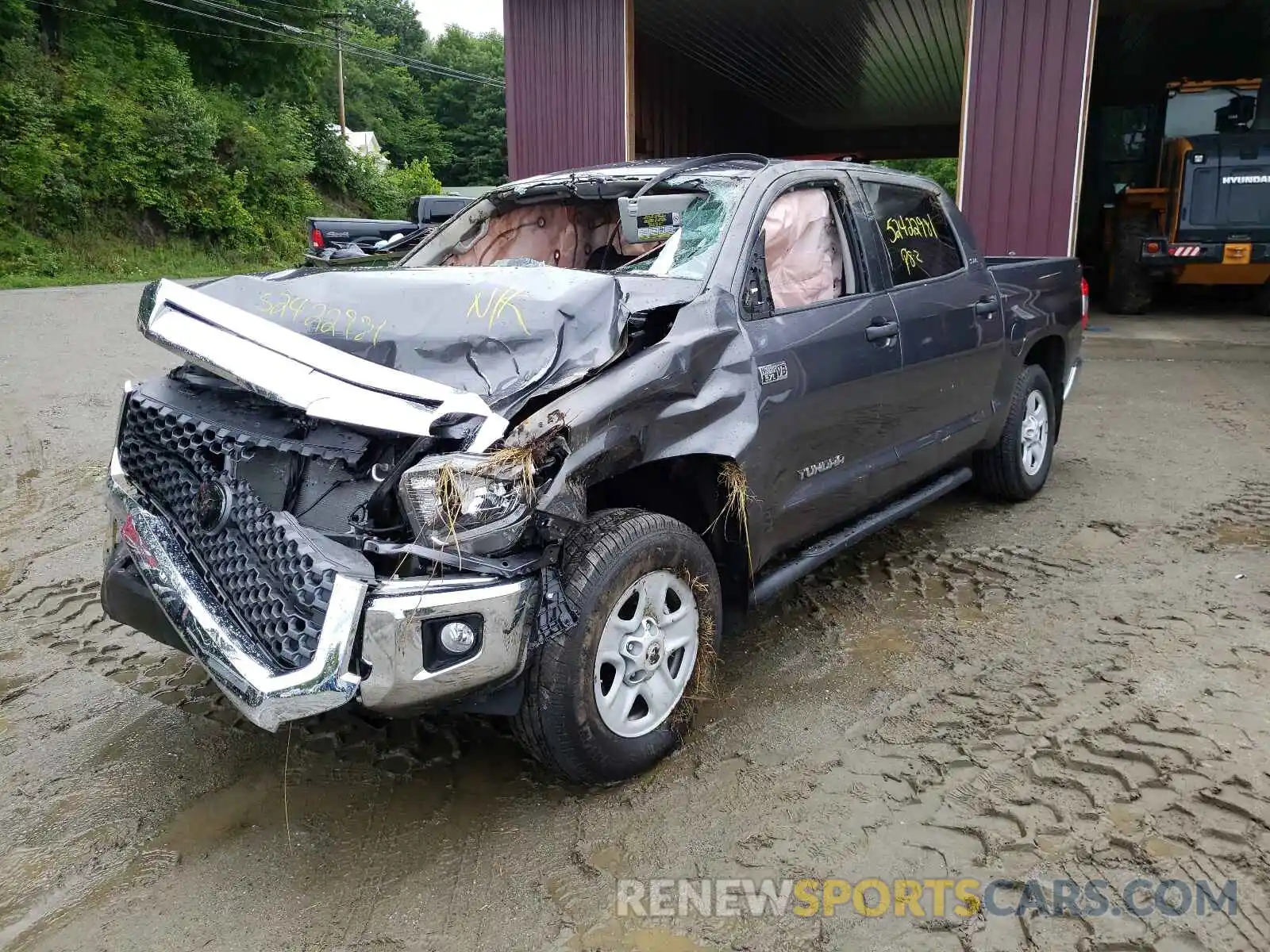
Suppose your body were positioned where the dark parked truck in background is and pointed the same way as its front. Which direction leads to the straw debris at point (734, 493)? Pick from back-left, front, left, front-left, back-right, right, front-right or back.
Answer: right

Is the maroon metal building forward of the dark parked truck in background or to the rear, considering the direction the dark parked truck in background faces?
forward

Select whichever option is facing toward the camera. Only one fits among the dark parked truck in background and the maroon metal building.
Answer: the maroon metal building

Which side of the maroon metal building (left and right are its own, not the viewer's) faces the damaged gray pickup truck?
front

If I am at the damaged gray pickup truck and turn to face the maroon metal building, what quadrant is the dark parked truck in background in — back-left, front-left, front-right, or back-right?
front-left

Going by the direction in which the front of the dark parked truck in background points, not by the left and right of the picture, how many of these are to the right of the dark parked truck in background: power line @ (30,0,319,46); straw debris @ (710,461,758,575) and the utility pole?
1

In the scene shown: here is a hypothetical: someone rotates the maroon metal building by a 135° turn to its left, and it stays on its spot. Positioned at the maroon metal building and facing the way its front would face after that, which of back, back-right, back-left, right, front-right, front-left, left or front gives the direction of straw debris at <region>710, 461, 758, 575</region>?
back-right

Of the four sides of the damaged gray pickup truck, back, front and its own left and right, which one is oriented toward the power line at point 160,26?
right

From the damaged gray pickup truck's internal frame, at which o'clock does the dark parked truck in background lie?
The dark parked truck in background is roughly at 4 o'clock from the damaged gray pickup truck.

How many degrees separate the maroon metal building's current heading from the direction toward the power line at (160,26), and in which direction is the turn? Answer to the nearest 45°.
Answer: approximately 135° to its right

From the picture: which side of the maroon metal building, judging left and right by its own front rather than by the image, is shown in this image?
front

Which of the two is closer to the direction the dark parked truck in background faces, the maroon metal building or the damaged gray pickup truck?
the maroon metal building

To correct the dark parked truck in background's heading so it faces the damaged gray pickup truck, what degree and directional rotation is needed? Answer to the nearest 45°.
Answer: approximately 90° to its right

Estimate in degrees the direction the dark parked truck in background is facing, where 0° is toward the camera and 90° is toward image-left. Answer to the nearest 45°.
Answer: approximately 270°

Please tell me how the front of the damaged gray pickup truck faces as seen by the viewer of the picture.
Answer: facing the viewer and to the left of the viewer
